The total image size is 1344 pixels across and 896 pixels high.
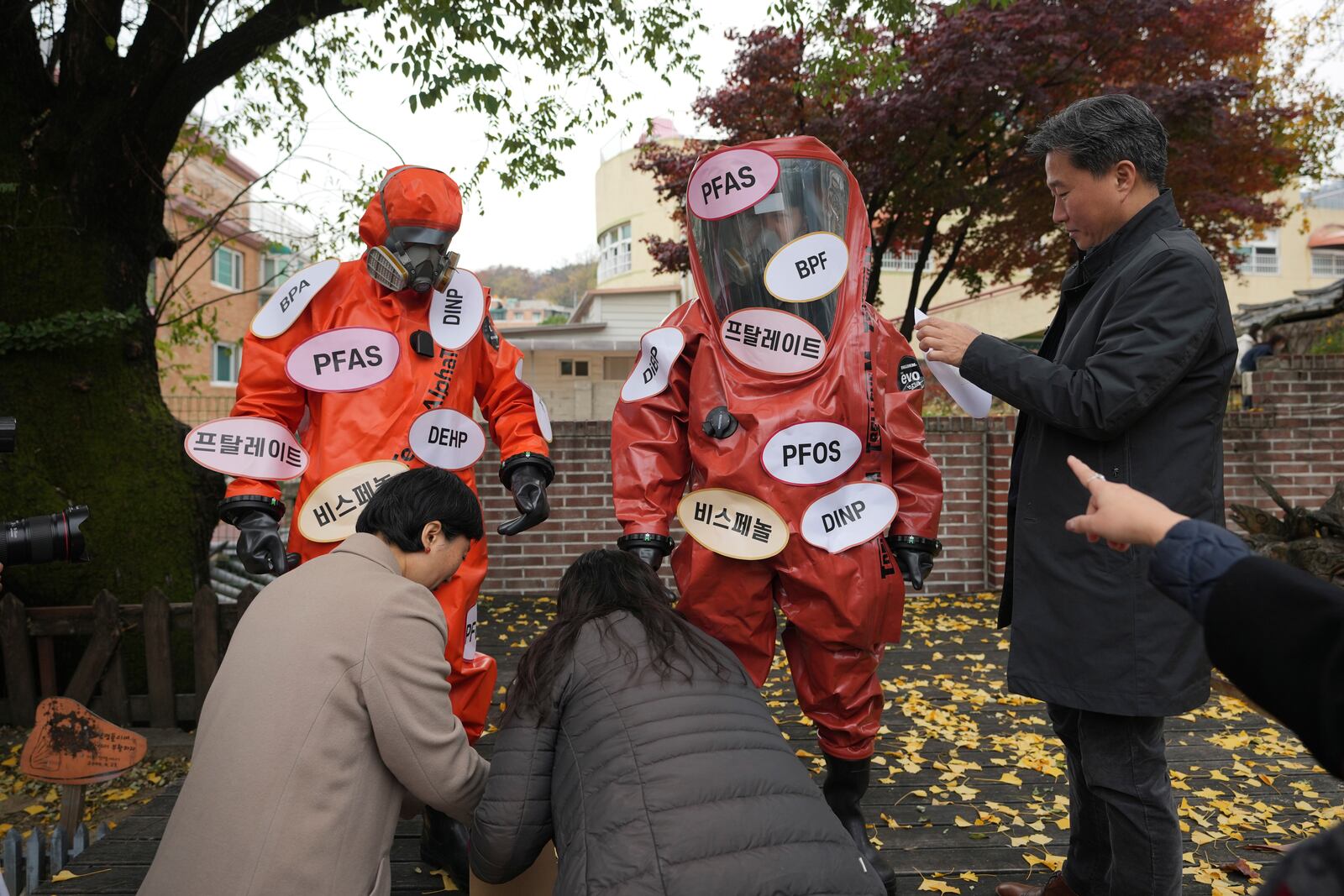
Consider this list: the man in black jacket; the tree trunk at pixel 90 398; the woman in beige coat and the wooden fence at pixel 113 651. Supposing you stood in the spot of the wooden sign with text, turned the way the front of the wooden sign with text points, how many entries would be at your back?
2

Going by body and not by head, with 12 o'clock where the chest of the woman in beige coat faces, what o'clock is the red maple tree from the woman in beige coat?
The red maple tree is roughly at 12 o'clock from the woman in beige coat.

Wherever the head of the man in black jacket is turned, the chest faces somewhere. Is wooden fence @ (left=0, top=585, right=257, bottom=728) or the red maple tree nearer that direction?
the wooden fence

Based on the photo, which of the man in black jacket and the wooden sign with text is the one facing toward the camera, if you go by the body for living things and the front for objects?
the wooden sign with text

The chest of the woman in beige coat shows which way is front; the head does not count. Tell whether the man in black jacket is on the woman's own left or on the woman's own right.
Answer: on the woman's own right

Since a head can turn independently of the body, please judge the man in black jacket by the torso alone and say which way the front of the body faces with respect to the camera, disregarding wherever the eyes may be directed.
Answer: to the viewer's left

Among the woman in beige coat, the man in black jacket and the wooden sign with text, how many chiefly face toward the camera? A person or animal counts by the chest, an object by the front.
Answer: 1

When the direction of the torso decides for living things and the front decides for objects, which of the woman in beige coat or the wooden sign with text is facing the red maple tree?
the woman in beige coat

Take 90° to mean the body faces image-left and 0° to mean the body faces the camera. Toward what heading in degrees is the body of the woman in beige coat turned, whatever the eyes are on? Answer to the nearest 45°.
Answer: approximately 225°

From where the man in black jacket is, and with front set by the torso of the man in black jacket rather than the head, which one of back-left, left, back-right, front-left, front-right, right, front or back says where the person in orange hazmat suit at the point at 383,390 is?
front

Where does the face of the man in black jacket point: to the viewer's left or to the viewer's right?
to the viewer's left

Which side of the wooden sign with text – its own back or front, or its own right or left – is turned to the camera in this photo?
front

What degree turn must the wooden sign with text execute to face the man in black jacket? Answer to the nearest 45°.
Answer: approximately 45° to its left

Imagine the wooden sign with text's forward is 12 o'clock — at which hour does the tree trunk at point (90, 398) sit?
The tree trunk is roughly at 6 o'clock from the wooden sign with text.

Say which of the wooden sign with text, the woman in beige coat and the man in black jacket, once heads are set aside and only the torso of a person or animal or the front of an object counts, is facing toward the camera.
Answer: the wooden sign with text

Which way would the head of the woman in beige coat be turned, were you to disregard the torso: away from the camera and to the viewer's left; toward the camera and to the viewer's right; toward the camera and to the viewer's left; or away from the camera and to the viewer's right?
away from the camera and to the viewer's right
